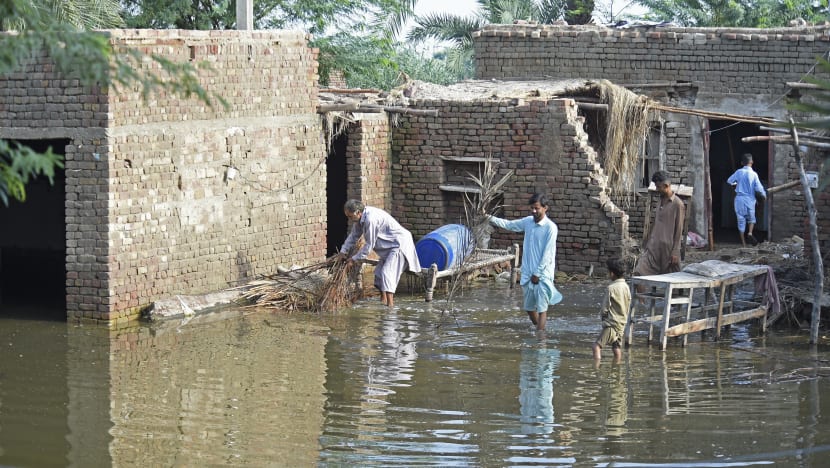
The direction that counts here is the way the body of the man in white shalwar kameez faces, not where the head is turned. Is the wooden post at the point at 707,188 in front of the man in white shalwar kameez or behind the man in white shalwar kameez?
behind

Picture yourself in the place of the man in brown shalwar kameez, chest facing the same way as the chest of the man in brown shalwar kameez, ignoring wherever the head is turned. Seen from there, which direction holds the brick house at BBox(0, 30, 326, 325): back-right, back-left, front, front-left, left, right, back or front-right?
front-right

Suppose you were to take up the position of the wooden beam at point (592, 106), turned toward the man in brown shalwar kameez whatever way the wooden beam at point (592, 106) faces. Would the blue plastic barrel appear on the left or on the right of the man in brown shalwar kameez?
right

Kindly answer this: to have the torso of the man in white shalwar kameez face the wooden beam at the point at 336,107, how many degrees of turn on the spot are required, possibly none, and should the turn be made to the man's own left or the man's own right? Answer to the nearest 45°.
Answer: approximately 90° to the man's own right

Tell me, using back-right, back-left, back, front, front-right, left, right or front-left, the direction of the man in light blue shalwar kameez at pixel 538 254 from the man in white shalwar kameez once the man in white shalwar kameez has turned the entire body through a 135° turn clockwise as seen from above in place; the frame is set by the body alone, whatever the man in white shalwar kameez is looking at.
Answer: right

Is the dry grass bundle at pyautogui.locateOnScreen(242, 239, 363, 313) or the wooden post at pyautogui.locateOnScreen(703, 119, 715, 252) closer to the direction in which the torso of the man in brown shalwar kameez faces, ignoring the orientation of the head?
the dry grass bundle

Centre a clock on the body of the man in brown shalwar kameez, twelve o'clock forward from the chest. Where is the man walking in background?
The man walking in background is roughly at 5 o'clock from the man in brown shalwar kameez.

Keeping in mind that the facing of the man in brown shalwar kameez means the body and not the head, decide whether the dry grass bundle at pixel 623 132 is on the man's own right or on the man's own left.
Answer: on the man's own right

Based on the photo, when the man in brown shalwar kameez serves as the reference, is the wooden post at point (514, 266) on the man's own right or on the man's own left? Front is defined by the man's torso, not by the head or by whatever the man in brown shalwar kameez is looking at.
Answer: on the man's own right

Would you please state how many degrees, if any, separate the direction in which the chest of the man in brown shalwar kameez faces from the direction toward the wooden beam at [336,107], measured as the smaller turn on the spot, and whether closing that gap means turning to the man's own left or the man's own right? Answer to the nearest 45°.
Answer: approximately 90° to the man's own right

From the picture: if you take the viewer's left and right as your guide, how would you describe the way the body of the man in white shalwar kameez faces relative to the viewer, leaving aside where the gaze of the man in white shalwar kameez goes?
facing to the left of the viewer

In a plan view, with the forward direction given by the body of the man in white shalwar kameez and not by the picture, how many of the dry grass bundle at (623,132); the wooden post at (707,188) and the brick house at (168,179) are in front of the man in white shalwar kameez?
1
